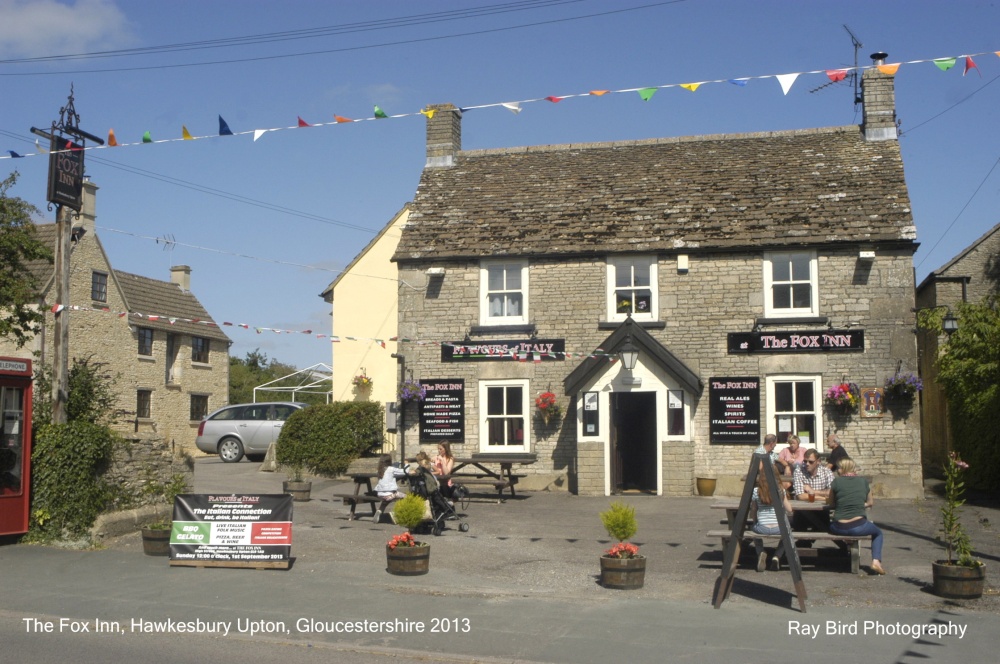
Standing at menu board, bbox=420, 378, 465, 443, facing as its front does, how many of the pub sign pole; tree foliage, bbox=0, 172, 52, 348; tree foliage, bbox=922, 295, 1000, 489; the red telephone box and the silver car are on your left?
1

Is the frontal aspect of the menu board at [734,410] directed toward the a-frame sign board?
yes

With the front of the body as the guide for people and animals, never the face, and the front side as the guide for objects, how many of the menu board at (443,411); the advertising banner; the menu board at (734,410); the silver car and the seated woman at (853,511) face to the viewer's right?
1

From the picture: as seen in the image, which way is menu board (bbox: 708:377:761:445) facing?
toward the camera

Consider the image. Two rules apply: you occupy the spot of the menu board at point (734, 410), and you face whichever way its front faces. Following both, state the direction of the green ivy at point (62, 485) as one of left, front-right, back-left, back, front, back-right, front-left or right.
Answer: front-right

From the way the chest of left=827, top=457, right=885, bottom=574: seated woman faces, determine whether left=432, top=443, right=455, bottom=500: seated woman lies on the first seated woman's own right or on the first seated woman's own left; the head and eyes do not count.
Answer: on the first seated woman's own left

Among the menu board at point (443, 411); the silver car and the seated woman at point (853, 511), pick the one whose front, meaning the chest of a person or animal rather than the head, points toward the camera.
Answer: the menu board

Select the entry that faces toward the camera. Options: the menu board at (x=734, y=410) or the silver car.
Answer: the menu board

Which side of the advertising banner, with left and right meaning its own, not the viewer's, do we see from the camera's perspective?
front

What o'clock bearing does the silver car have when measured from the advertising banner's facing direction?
The silver car is roughly at 6 o'clock from the advertising banner.

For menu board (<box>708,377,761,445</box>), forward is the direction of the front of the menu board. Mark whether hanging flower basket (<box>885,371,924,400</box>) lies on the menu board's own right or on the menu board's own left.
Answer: on the menu board's own left
